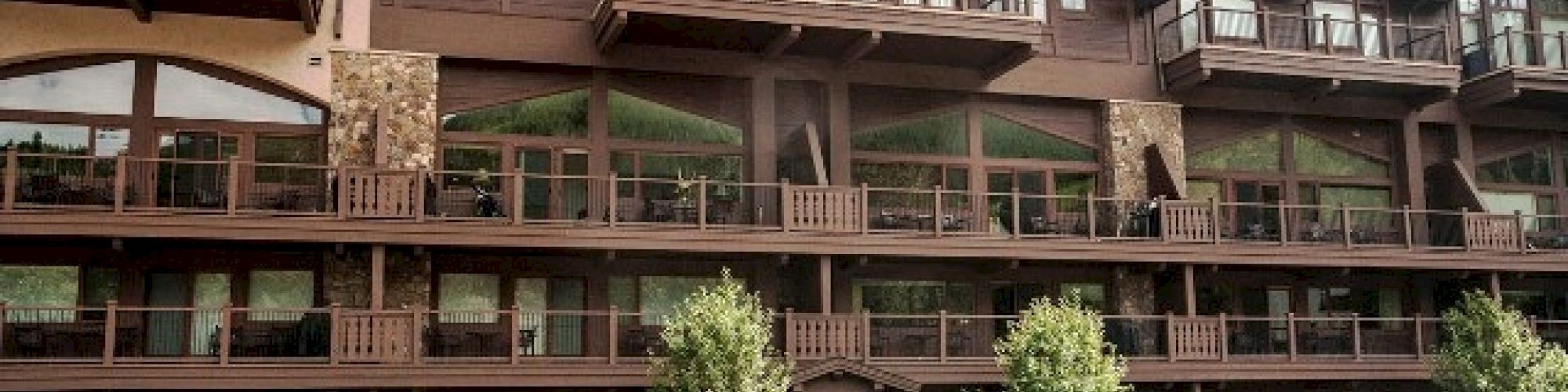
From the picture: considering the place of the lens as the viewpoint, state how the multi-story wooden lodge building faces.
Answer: facing the viewer
